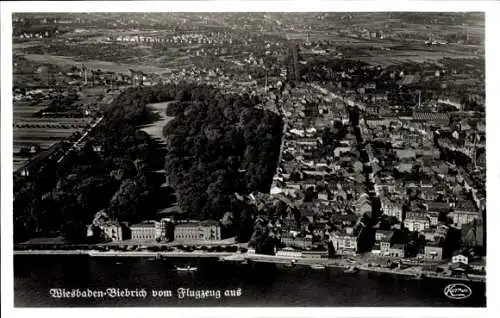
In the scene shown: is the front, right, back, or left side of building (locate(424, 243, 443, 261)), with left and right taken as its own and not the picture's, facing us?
front

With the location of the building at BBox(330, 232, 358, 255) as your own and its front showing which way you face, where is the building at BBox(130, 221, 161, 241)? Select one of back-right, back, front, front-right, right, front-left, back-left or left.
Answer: right

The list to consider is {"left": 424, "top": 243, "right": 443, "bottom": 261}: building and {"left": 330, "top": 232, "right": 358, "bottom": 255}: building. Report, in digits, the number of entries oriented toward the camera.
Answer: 2

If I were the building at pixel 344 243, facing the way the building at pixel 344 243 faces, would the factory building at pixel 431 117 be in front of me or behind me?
behind

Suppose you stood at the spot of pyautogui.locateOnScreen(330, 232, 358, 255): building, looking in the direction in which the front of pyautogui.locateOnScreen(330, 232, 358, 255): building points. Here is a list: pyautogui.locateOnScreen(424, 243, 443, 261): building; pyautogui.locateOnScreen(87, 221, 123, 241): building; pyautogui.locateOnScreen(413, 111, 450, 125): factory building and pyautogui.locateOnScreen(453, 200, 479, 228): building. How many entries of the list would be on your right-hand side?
1

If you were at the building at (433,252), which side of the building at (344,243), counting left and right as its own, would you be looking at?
left

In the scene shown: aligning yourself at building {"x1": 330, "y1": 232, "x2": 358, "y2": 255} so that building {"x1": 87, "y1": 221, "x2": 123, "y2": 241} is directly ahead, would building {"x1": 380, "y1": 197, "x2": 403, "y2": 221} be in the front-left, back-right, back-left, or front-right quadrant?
back-right

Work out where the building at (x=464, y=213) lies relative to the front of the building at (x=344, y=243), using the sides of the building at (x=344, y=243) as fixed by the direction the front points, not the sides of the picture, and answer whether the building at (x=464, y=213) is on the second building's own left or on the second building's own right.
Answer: on the second building's own left

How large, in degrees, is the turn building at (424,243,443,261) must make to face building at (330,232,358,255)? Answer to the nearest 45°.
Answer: approximately 90° to its right

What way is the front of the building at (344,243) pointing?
toward the camera

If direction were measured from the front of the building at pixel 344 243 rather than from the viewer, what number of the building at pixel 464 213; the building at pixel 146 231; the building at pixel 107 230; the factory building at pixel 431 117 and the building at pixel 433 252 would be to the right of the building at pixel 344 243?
2
